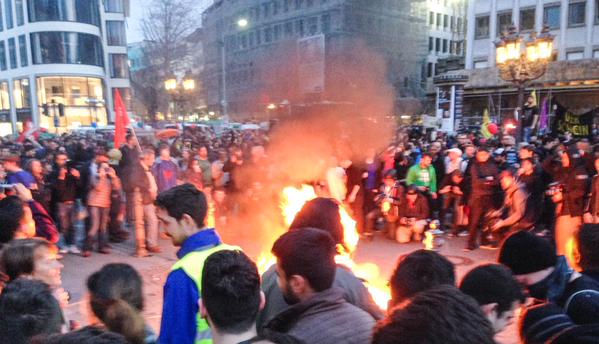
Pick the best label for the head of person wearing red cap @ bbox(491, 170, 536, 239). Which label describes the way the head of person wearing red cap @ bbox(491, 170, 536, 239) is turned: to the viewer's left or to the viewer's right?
to the viewer's left

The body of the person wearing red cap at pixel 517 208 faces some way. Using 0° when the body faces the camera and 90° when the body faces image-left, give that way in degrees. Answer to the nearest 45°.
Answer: approximately 90°

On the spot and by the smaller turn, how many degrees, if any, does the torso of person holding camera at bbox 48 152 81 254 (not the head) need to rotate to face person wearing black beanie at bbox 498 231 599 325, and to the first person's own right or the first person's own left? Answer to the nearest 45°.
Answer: approximately 45° to the first person's own right

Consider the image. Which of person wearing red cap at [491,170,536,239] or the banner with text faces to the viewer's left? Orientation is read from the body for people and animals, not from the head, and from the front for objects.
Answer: the person wearing red cap

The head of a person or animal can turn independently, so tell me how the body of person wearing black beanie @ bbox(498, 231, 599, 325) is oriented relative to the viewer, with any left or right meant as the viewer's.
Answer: facing to the left of the viewer

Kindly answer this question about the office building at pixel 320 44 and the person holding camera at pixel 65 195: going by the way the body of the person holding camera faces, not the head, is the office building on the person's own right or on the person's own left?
on the person's own left

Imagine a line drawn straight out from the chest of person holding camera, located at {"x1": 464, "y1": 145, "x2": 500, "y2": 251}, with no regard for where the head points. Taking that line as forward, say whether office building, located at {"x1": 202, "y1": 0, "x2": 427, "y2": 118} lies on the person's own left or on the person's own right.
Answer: on the person's own right

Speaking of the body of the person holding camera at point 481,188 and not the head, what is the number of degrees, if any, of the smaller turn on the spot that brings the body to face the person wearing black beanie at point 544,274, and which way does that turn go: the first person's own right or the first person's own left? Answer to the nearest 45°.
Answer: approximately 45° to the first person's own left
